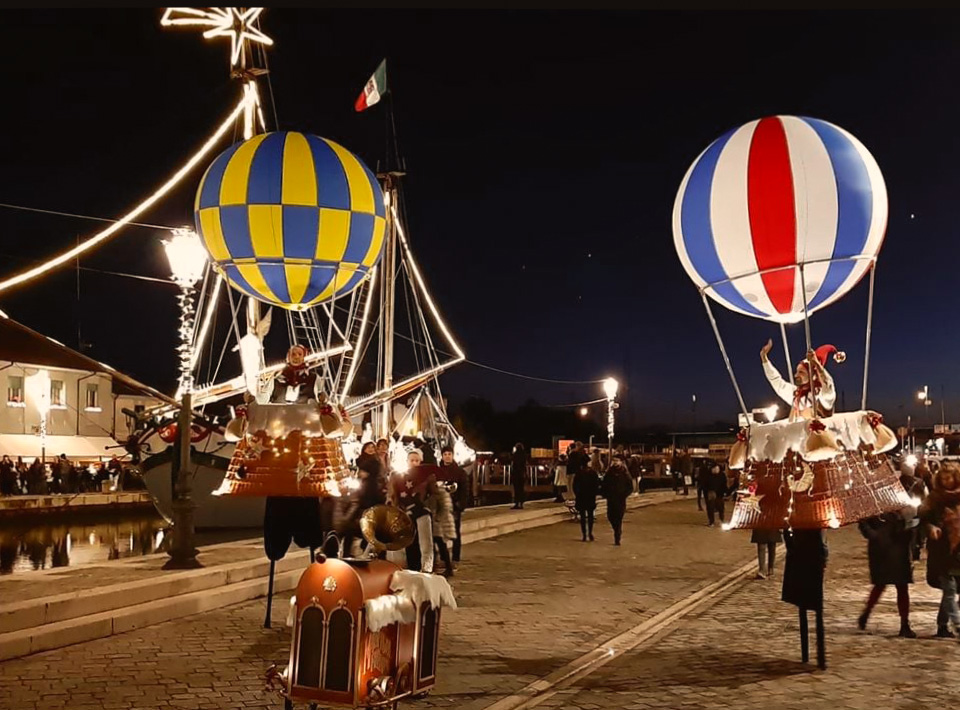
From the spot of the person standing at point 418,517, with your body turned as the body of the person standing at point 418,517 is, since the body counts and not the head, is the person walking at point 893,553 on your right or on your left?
on your left

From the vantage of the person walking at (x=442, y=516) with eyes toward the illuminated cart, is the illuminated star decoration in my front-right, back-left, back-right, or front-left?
back-right

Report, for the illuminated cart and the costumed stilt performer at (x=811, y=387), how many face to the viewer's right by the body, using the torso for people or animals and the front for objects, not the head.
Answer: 0

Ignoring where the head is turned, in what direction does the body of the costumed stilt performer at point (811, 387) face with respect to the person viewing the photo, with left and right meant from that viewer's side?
facing the viewer and to the left of the viewer

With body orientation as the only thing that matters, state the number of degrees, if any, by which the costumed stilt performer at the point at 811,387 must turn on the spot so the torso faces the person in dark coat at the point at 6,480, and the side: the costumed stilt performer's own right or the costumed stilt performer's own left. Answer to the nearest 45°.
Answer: approximately 90° to the costumed stilt performer's own right

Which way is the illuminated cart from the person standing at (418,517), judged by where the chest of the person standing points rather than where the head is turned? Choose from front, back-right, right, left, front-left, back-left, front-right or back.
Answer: front-left

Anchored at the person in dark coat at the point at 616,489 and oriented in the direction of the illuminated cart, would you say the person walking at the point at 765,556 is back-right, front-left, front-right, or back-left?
front-left

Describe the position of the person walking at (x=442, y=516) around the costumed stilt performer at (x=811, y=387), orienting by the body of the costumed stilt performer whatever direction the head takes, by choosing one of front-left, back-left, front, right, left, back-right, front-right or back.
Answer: right

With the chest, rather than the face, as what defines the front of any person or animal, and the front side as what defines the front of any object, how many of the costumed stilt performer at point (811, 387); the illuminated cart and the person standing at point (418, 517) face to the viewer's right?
0
